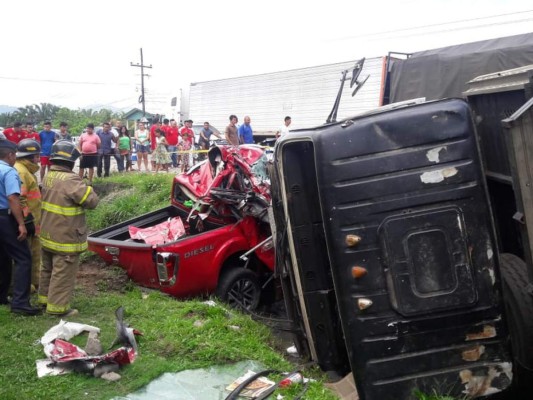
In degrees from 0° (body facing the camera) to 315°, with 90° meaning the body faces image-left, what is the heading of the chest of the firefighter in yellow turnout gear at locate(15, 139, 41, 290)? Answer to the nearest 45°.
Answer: approximately 270°

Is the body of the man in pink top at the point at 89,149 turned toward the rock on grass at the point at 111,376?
yes

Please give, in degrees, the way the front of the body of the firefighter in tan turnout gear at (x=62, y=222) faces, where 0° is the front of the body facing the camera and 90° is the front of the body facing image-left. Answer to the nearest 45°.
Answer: approximately 225°

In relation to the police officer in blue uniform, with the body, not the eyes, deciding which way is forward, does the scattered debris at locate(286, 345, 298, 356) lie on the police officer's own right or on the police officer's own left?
on the police officer's own right

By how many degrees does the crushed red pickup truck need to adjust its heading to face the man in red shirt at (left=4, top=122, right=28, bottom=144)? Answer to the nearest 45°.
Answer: approximately 90° to its left

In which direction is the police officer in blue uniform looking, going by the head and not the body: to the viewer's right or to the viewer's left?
to the viewer's right

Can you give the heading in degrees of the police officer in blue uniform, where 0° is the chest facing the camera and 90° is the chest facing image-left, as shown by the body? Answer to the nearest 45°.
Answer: approximately 225°

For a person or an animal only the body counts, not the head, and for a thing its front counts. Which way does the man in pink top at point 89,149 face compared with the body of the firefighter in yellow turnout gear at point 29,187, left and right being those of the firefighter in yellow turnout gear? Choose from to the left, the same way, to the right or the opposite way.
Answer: to the right
